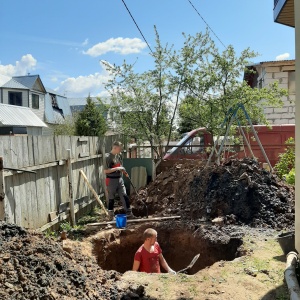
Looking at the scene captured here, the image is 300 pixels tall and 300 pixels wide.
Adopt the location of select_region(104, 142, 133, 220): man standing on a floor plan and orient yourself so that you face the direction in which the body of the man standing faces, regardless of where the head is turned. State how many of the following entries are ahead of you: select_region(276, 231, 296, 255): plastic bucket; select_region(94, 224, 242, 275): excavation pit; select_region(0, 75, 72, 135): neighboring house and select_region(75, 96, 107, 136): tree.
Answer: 2

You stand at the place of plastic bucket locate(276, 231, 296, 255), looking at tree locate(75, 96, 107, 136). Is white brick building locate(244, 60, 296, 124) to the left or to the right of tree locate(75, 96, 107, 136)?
right

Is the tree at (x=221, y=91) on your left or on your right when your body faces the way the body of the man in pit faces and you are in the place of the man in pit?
on your left

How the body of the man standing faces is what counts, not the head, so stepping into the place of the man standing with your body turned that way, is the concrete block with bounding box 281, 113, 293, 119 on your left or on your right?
on your left

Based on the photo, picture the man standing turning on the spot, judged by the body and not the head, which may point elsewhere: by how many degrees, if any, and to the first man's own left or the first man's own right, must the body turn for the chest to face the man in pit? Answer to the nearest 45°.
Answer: approximately 45° to the first man's own right

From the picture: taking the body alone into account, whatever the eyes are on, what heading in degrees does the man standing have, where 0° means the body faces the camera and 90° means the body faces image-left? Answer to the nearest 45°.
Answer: approximately 315°

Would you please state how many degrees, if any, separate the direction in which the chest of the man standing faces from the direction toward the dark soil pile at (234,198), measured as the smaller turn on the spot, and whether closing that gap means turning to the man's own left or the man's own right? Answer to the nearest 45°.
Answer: approximately 45° to the man's own left

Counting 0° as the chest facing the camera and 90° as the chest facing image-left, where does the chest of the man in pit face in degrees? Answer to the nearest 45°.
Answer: approximately 315°

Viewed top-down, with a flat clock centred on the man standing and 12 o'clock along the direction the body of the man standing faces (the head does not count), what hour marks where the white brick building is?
The white brick building is roughly at 9 o'clock from the man standing.

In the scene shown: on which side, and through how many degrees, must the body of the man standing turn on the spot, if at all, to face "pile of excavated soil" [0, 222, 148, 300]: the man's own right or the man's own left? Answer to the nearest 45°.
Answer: approximately 45° to the man's own right
